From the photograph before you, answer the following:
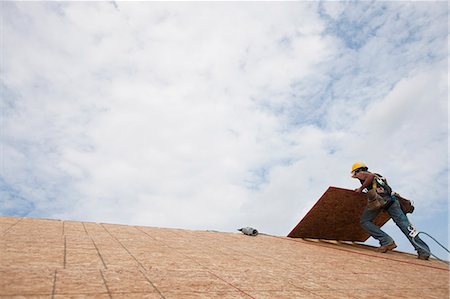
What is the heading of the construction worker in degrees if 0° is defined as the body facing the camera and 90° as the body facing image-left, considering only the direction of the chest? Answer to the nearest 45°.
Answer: approximately 90°

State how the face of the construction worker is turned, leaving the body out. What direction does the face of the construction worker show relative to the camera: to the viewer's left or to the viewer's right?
to the viewer's left
